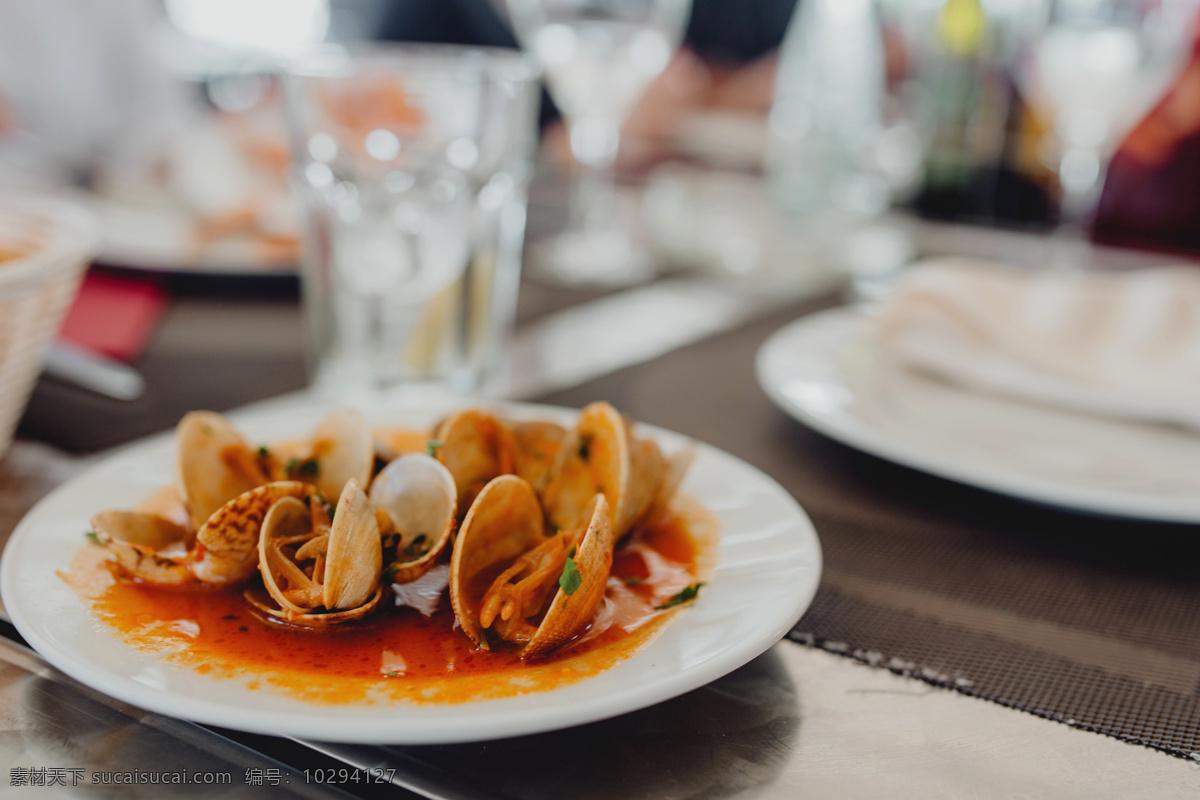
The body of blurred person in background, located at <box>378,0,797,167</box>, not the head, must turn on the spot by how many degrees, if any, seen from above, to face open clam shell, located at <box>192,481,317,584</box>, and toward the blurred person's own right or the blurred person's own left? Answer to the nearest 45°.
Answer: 0° — they already face it

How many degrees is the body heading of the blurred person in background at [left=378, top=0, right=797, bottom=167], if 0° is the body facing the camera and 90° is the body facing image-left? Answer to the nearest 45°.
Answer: approximately 0°

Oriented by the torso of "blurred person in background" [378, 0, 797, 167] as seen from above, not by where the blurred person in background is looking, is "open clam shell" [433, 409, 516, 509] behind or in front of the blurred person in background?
in front

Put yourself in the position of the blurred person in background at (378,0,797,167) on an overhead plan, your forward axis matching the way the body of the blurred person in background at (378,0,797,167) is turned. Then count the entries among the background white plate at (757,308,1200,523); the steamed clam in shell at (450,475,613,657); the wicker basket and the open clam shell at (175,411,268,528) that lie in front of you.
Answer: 4

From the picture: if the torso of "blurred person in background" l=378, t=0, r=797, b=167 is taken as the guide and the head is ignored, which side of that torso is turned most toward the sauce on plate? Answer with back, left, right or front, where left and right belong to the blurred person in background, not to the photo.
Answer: front

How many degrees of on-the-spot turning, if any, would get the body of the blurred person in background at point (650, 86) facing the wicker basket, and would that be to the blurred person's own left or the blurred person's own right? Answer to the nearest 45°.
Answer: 0° — they already face it

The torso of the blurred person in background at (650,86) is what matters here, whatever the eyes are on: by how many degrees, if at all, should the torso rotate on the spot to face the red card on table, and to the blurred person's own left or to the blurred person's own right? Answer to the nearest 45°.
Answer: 0° — they already face it

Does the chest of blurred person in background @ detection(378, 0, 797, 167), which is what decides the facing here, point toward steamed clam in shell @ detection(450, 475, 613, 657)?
yes

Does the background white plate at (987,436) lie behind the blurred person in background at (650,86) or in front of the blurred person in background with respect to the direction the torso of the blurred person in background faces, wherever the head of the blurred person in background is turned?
in front

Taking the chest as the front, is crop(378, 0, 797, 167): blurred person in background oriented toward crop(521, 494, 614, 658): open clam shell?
yes

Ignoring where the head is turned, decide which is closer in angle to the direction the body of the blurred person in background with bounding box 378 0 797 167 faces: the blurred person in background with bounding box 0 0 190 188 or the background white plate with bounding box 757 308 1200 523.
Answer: the background white plate
